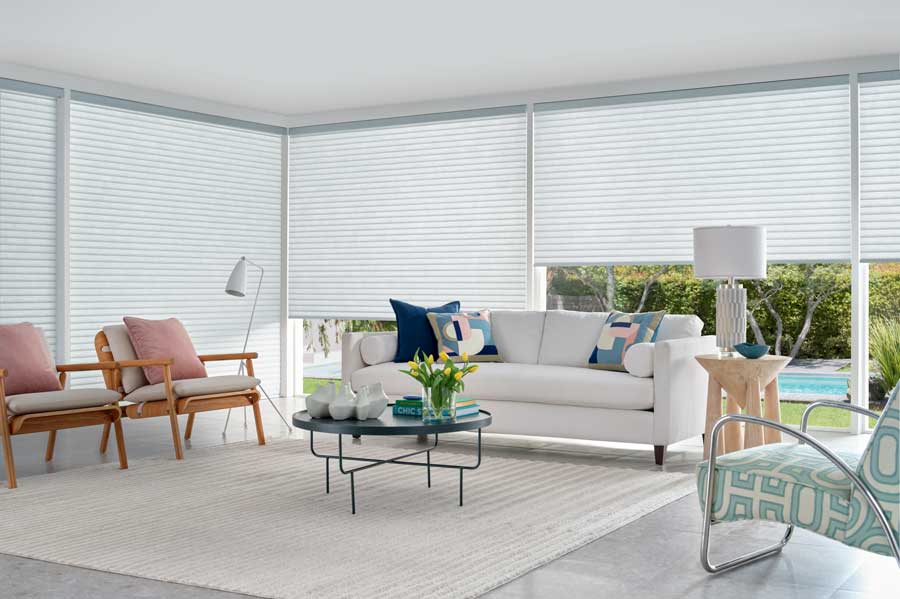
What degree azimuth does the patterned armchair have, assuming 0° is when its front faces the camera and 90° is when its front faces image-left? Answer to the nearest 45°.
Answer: approximately 135°

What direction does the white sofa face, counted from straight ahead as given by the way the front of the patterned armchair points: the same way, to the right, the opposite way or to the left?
to the left

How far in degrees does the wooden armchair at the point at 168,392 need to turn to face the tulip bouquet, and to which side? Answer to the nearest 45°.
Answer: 0° — it already faces it

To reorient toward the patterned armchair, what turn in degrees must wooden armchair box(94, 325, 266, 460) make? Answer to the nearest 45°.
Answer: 0° — it already faces it

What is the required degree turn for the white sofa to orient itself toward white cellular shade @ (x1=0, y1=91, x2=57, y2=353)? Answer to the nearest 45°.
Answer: approximately 45° to its right

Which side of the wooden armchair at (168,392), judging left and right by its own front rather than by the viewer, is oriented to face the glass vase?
front

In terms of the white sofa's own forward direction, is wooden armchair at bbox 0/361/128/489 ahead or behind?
ahead

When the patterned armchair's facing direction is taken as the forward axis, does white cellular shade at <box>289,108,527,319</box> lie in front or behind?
in front

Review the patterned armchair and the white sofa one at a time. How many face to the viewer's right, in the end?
0

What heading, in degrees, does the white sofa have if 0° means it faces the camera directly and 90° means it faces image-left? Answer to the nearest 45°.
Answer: approximately 45°

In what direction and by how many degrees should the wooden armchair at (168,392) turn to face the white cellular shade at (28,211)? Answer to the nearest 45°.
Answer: approximately 180°

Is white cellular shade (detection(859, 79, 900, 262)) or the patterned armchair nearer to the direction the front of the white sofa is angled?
the patterned armchair
